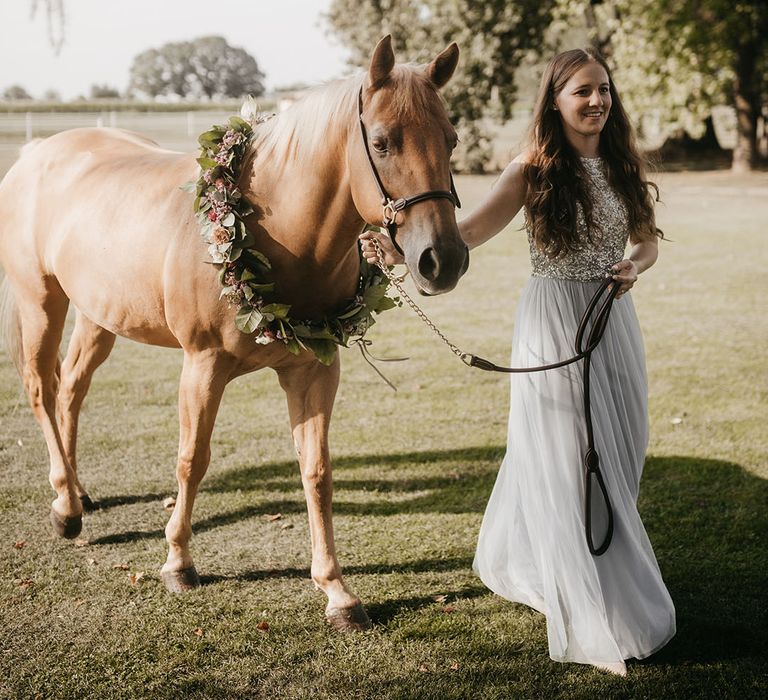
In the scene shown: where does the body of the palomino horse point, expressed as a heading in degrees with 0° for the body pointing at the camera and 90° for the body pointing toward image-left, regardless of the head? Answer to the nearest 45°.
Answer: approximately 315°

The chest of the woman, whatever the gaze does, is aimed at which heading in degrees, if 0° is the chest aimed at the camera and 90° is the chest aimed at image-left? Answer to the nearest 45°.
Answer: approximately 315°

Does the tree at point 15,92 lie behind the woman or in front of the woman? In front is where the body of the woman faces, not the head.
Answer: behind

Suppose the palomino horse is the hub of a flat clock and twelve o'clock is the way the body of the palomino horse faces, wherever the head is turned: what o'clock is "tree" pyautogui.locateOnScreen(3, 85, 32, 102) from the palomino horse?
The tree is roughly at 7 o'clock from the palomino horse.

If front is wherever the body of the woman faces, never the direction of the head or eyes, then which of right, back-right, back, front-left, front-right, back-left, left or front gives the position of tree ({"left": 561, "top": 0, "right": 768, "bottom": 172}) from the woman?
back-left

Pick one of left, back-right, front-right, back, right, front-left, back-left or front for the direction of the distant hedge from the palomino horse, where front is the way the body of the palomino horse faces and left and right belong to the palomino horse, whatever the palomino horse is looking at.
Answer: back-left

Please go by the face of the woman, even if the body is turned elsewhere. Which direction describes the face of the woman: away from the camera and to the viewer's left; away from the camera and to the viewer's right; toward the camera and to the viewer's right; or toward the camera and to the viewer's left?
toward the camera and to the viewer's right
